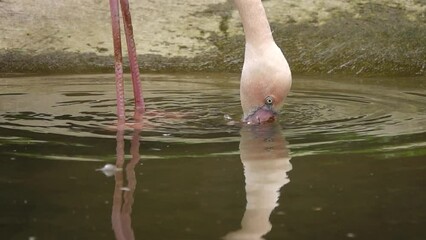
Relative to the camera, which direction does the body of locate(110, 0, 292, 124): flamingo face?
to the viewer's right
